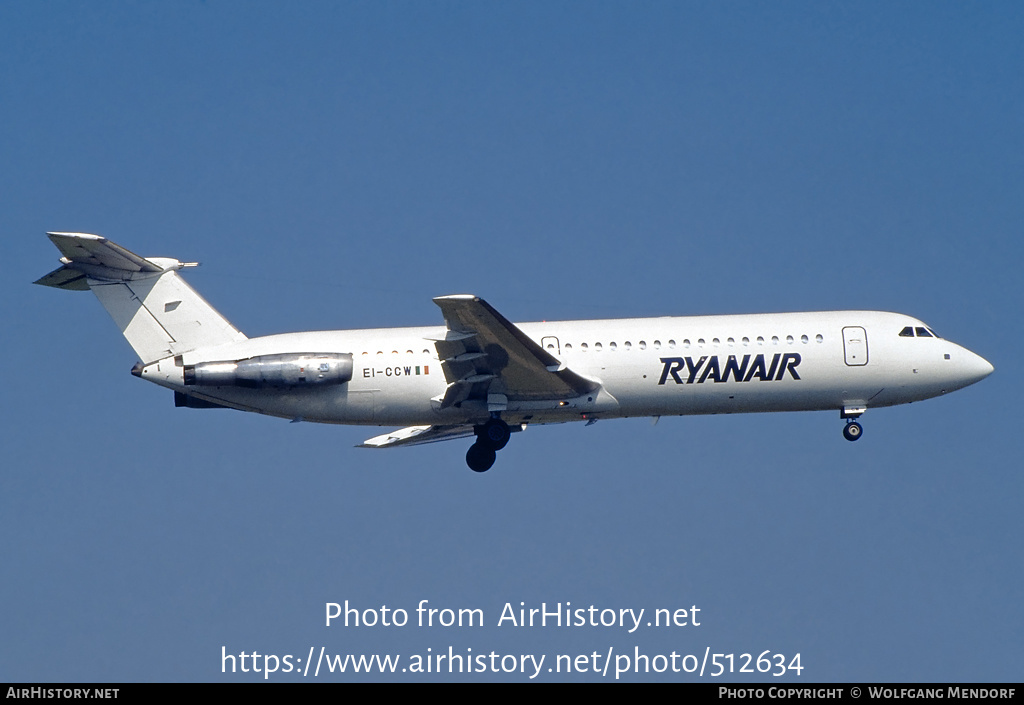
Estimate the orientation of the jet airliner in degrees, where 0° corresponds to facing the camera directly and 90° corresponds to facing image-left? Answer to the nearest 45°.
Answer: approximately 270°
